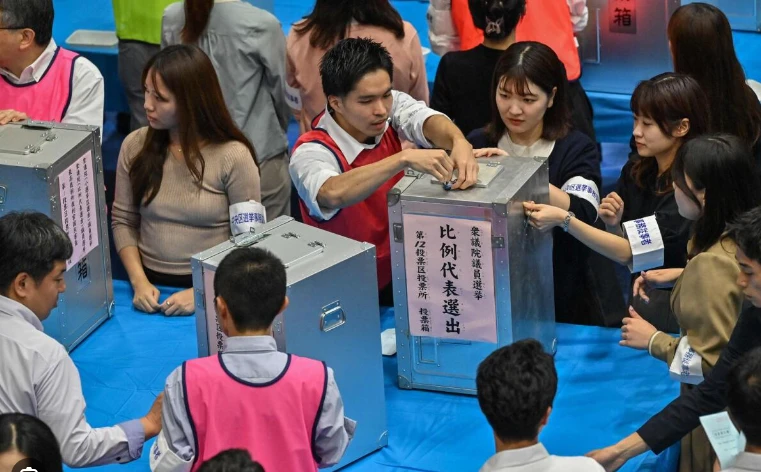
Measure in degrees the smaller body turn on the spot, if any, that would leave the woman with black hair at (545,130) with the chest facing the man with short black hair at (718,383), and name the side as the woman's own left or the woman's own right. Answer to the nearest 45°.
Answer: approximately 45° to the woman's own left

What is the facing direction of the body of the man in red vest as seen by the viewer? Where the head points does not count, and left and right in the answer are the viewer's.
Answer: facing the viewer and to the right of the viewer

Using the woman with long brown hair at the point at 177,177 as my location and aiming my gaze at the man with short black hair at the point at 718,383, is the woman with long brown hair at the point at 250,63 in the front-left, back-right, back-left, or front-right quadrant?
back-left

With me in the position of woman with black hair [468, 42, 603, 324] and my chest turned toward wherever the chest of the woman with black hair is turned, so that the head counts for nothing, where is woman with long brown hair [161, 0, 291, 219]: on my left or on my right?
on my right

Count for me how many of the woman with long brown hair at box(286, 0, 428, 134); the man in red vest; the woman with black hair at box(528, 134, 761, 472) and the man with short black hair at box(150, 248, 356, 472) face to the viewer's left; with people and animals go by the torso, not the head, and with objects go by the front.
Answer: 1

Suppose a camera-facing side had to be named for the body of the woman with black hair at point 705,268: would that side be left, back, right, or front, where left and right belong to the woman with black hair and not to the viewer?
left

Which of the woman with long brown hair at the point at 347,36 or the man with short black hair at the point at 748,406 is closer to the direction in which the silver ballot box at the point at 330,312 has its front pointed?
the man with short black hair

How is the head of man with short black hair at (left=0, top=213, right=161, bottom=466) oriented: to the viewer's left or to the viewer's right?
to the viewer's right

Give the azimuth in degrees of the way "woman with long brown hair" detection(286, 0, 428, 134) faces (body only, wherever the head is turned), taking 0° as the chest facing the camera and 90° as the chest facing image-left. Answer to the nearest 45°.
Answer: approximately 180°

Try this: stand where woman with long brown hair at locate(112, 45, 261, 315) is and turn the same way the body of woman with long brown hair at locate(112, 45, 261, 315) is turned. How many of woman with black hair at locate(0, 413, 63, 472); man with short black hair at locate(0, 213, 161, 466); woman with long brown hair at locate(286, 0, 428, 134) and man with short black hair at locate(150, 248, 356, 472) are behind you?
1

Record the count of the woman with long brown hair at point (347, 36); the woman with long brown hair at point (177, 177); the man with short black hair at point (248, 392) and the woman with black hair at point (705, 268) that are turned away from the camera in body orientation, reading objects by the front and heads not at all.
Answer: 2

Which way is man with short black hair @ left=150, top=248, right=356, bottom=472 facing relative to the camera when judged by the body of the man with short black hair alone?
away from the camera

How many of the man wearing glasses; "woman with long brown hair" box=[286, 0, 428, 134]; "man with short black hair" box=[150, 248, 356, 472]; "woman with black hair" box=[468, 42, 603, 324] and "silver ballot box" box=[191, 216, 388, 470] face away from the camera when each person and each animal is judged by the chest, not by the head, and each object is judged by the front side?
2

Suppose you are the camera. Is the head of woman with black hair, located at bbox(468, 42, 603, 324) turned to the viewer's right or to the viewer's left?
to the viewer's left

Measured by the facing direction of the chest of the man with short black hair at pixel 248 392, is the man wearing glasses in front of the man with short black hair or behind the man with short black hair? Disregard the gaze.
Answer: in front
